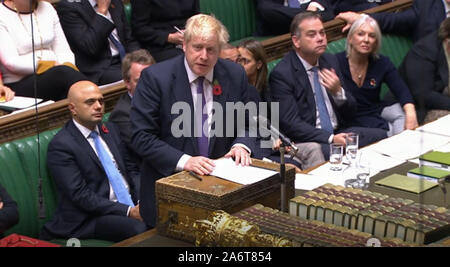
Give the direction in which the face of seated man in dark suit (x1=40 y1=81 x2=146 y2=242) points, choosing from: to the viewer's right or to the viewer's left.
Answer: to the viewer's right

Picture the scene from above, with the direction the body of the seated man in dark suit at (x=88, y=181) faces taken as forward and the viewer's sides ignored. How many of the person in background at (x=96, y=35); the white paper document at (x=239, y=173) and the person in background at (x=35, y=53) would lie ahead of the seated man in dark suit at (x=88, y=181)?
1

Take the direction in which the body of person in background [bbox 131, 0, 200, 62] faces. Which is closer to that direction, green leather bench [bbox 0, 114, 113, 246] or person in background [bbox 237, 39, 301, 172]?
the person in background

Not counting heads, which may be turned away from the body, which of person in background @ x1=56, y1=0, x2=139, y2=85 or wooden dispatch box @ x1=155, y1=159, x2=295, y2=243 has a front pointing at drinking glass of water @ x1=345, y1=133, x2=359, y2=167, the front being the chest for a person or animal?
the person in background

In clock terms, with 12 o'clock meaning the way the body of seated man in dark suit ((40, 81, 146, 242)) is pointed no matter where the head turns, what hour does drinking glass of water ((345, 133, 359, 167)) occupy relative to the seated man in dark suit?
The drinking glass of water is roughly at 11 o'clock from the seated man in dark suit.

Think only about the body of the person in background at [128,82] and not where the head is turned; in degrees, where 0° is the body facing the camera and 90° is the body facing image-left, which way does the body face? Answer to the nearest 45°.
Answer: approximately 315°

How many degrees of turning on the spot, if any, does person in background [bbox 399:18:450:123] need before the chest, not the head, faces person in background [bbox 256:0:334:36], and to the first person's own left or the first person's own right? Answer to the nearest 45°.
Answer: approximately 180°

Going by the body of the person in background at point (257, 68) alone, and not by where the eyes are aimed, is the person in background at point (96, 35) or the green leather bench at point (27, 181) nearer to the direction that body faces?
the green leather bench

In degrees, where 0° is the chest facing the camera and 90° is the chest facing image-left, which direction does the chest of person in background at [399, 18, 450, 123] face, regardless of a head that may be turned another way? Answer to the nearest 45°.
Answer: approximately 315°

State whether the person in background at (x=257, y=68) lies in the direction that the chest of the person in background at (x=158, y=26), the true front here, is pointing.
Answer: yes
